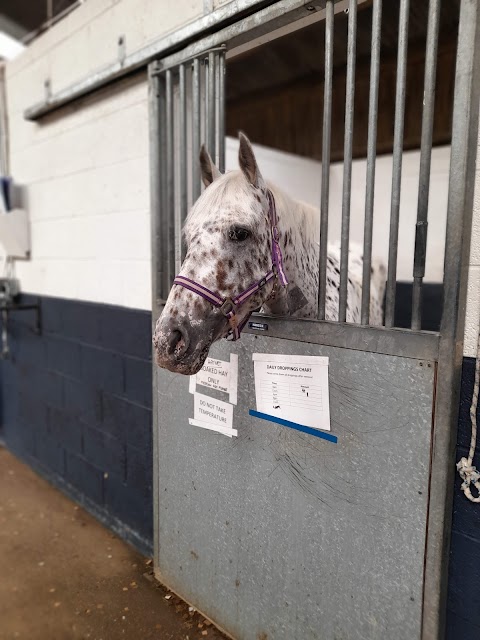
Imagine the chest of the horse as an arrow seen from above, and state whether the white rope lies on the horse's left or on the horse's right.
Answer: on the horse's left

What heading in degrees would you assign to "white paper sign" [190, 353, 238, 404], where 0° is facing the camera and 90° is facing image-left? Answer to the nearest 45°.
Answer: approximately 45°

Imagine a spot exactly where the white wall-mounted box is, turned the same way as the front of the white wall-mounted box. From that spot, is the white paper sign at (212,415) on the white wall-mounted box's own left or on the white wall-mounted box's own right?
on the white wall-mounted box's own left

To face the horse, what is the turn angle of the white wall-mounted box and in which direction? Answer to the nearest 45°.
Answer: approximately 45° to its left

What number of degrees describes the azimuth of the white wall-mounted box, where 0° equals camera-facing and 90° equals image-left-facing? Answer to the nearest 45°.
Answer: approximately 45°

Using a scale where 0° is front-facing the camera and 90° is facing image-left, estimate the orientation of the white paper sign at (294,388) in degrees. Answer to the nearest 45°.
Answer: approximately 45°

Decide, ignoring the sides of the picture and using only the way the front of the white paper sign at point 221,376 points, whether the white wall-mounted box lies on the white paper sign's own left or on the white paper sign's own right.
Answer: on the white paper sign's own right

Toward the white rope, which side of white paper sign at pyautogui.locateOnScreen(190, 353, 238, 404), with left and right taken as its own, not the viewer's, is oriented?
left
